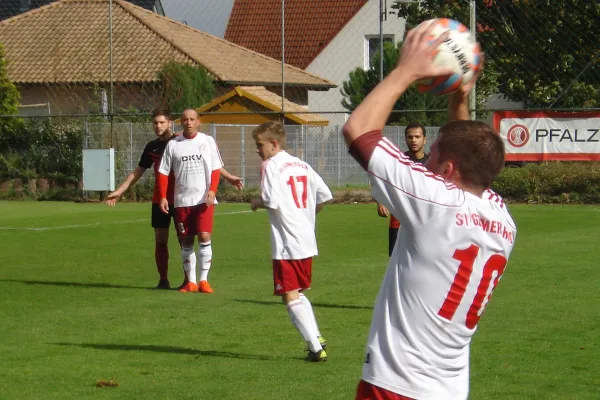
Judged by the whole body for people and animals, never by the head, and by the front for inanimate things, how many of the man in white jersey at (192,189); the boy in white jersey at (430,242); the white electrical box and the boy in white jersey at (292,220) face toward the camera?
2

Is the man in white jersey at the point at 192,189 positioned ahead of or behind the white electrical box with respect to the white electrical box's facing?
ahead

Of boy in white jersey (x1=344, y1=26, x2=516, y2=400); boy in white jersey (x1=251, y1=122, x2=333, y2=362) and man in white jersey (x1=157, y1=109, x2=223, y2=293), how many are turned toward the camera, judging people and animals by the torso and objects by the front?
1

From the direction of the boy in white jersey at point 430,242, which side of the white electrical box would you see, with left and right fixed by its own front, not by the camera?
front

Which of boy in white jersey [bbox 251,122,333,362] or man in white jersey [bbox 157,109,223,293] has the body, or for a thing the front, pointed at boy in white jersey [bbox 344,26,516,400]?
man in white jersey [bbox 157,109,223,293]

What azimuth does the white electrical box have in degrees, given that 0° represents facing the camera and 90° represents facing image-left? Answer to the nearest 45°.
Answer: approximately 0°

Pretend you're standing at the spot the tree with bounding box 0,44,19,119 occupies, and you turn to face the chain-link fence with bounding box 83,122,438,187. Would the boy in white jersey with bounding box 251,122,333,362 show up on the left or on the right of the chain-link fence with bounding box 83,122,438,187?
right

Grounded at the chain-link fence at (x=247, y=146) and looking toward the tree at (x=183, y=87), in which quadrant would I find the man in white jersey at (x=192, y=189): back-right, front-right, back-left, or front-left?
back-left

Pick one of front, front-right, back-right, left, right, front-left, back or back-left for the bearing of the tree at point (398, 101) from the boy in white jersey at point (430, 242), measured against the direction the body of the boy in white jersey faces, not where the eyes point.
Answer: front-right

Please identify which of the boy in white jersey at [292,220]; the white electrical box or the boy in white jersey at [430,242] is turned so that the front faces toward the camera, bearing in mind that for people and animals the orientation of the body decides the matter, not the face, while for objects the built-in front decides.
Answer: the white electrical box

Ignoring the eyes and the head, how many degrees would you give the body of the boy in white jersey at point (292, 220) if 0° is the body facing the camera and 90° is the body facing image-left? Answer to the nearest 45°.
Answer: approximately 135°

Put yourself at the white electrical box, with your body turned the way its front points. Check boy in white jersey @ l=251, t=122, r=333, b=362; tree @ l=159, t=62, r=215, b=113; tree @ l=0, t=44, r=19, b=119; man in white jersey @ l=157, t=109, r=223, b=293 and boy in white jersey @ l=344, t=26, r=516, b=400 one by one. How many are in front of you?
3

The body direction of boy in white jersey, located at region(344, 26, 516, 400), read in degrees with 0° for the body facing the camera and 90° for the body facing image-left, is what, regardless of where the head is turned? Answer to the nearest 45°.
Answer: approximately 135°

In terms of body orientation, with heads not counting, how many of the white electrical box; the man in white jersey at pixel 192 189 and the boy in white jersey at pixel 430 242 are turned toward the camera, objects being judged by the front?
2
